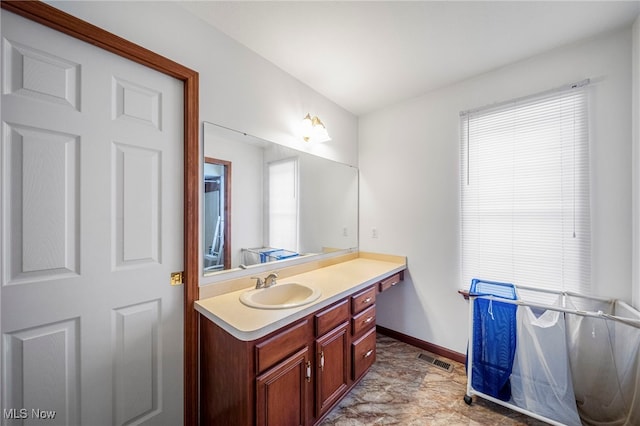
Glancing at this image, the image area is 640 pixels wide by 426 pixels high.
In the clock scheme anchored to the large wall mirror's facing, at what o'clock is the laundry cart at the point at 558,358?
The laundry cart is roughly at 11 o'clock from the large wall mirror.

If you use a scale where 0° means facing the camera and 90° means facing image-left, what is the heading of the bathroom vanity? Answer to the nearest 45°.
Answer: approximately 315°

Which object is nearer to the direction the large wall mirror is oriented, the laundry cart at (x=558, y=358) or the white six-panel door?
the laundry cart

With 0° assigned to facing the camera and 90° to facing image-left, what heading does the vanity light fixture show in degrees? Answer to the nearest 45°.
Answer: approximately 315°

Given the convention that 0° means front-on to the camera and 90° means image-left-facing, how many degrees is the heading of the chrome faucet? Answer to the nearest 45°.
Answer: approximately 315°

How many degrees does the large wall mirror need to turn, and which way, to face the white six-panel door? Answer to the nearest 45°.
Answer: approximately 90° to its right

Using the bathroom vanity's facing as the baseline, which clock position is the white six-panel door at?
The white six-panel door is roughly at 4 o'clock from the bathroom vanity.
